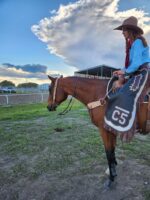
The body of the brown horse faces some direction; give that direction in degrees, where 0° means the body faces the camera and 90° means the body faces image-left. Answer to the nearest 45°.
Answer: approximately 90°

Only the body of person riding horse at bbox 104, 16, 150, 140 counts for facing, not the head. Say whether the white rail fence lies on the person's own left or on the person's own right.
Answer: on the person's own right

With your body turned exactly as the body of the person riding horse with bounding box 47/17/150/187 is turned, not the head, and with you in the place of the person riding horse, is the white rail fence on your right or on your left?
on your right

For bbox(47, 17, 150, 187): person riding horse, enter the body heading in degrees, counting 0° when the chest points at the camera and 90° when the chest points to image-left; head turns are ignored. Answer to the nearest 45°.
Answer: approximately 90°

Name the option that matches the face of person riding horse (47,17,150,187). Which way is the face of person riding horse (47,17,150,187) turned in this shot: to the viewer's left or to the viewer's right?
to the viewer's left
